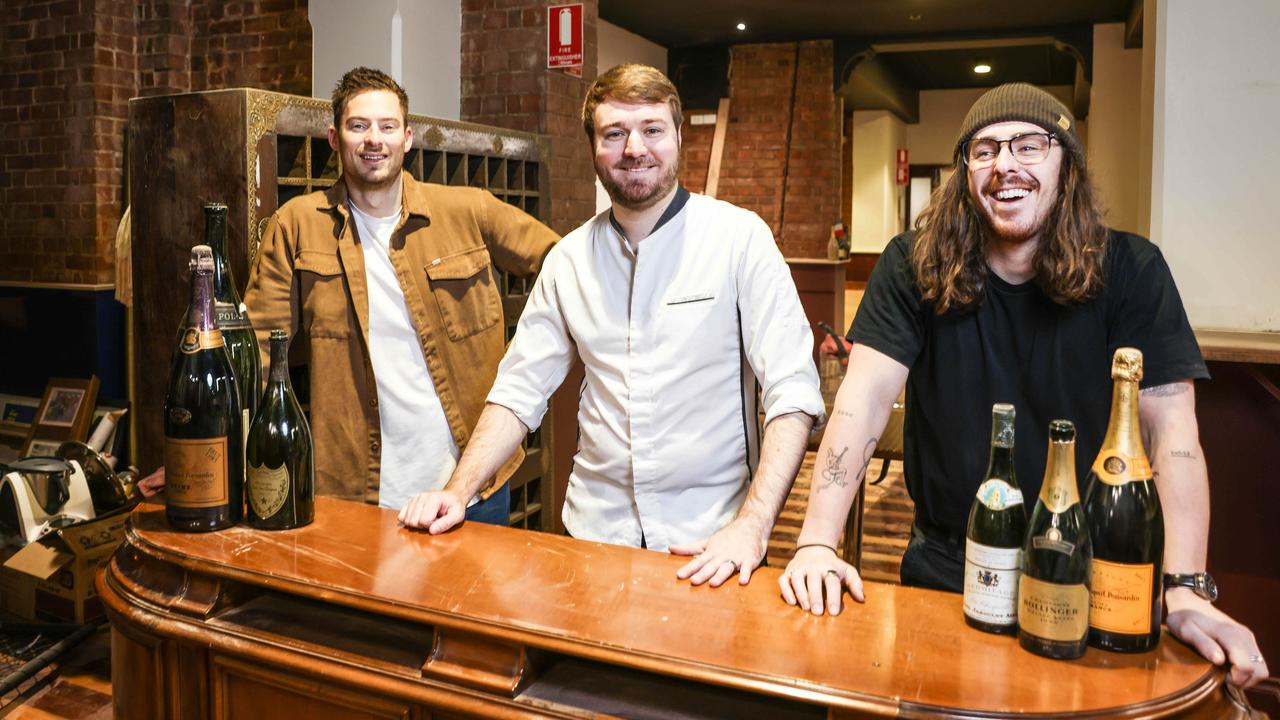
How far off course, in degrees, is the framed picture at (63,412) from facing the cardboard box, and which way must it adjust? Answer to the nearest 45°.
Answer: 0° — it already faces it

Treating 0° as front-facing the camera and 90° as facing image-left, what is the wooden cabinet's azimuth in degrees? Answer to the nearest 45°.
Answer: approximately 315°

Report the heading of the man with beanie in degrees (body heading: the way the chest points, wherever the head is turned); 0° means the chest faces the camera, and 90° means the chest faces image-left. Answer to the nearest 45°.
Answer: approximately 0°

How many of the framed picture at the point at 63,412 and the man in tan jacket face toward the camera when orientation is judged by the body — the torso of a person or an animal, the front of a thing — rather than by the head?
2

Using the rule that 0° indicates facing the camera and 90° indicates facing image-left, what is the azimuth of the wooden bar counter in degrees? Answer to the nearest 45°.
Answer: approximately 45°

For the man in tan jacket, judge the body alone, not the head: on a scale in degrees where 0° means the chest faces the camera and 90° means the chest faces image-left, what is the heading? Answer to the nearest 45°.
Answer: approximately 0°
